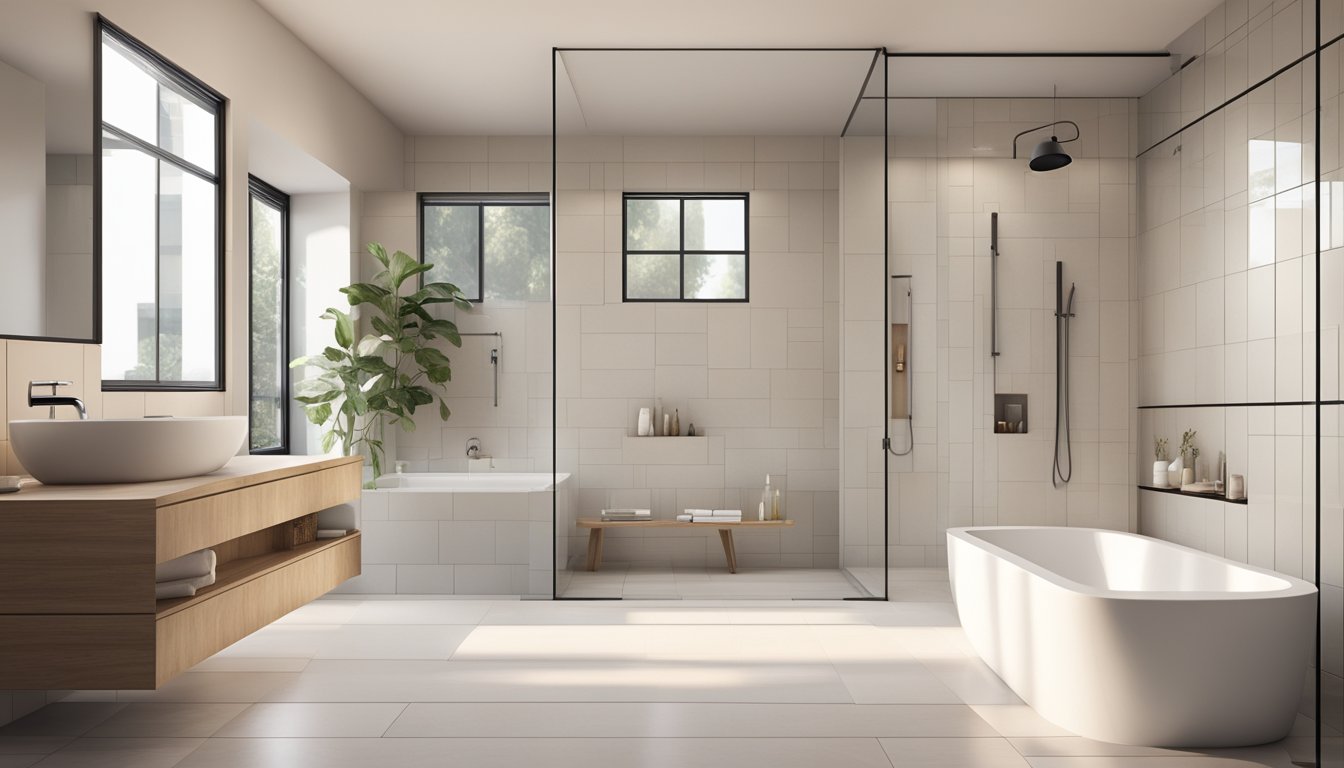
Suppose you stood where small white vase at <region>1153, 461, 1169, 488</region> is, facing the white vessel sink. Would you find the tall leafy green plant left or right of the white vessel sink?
right

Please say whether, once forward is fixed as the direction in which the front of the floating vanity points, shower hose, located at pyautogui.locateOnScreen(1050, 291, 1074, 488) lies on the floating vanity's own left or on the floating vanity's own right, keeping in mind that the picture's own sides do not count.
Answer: on the floating vanity's own left

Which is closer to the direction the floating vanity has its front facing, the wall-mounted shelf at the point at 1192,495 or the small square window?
the wall-mounted shelf

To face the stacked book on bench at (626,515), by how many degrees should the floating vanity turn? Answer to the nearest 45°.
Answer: approximately 90° to its left

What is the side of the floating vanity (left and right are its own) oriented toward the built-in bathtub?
left

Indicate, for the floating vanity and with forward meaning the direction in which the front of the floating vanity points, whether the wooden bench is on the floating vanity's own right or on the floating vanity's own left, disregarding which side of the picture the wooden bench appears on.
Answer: on the floating vanity's own left

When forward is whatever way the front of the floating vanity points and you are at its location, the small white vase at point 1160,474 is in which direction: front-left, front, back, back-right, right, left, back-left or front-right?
front-left

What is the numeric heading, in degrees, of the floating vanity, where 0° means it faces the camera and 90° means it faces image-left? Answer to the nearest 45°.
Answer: approximately 315°

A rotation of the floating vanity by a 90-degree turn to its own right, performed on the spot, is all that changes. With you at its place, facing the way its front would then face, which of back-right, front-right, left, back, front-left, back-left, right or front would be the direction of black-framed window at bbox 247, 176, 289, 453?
back-right
